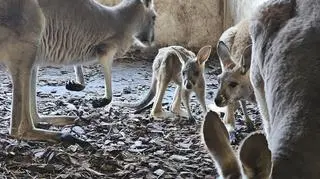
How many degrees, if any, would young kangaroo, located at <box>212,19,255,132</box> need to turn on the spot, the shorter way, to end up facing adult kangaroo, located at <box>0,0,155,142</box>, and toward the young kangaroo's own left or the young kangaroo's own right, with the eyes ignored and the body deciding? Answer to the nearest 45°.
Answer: approximately 45° to the young kangaroo's own right

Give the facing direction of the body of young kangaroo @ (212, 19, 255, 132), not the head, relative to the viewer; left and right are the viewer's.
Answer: facing the viewer and to the left of the viewer

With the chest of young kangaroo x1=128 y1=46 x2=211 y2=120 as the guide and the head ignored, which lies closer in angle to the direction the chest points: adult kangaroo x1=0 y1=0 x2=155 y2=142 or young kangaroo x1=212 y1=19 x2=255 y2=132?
the young kangaroo

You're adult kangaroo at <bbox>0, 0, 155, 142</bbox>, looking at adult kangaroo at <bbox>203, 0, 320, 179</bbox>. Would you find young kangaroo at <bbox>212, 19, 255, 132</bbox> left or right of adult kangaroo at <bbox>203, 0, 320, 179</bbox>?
left

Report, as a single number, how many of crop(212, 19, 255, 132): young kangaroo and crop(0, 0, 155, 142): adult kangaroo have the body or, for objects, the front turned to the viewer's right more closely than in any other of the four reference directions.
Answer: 1

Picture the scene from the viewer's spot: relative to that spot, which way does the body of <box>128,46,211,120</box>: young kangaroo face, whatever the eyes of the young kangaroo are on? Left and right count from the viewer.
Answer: facing the viewer and to the right of the viewer

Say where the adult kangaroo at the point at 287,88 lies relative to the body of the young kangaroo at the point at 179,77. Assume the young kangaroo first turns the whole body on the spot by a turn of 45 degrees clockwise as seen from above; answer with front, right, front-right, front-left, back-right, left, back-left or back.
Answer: front

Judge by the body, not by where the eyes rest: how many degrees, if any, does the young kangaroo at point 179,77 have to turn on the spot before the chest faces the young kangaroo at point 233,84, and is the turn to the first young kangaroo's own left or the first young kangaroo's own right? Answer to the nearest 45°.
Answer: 0° — it already faces it

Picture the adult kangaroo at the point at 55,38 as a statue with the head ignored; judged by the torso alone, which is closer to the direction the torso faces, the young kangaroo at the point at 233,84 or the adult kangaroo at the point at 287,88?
the young kangaroo

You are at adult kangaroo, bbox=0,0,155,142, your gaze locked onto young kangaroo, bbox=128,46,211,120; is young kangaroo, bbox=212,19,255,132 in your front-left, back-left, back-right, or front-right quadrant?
front-right

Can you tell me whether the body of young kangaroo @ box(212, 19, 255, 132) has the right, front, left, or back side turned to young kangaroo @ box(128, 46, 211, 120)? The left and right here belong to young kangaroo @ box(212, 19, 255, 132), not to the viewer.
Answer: right

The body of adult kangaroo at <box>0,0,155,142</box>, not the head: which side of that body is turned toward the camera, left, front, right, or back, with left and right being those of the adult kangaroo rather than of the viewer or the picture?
right

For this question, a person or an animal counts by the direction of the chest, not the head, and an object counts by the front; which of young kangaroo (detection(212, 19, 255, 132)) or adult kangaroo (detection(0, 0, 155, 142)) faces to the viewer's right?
the adult kangaroo

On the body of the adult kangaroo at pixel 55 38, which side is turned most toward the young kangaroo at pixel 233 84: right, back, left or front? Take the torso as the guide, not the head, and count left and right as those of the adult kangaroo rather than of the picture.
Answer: front
